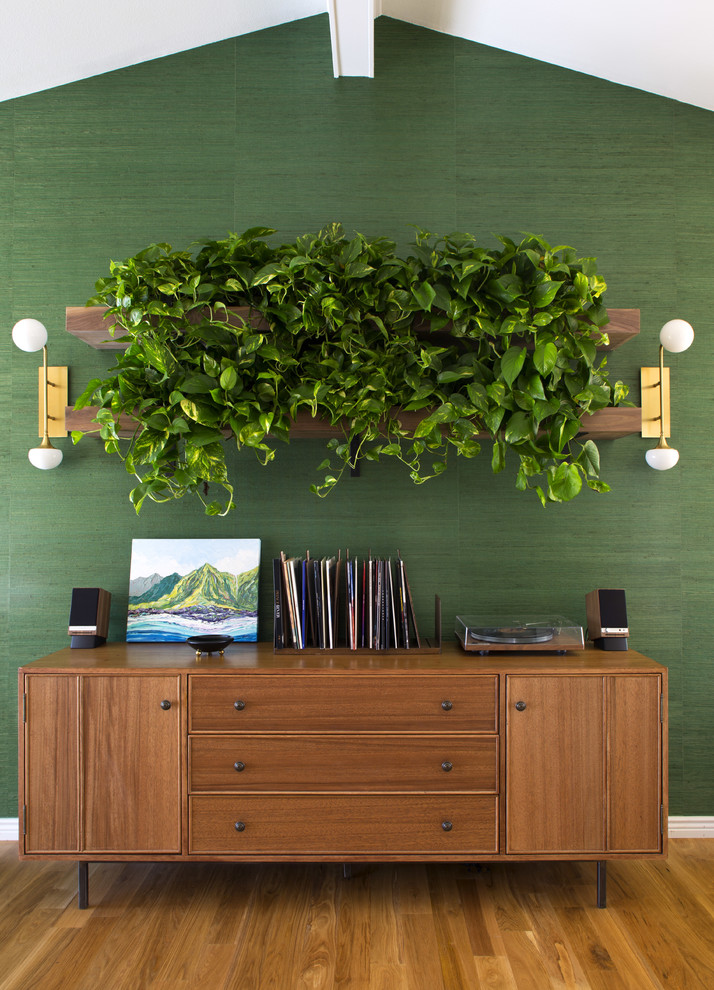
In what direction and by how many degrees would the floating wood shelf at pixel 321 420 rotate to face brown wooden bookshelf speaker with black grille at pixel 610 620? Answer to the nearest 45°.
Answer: approximately 90° to its left

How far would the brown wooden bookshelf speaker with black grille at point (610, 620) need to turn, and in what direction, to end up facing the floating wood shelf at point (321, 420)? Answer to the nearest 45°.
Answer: approximately 45° to its right

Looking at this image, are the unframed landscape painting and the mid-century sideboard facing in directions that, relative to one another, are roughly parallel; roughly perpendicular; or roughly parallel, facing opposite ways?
roughly parallel

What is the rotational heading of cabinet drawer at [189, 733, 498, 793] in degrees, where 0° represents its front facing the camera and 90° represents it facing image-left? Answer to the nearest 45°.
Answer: approximately 0°

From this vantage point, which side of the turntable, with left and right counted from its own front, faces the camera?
front

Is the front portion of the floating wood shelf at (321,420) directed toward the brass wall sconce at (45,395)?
no

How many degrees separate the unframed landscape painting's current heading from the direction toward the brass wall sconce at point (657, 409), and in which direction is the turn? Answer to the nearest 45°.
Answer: approximately 90° to its left

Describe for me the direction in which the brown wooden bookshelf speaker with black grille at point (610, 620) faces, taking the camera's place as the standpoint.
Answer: facing the viewer

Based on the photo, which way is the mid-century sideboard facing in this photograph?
toward the camera

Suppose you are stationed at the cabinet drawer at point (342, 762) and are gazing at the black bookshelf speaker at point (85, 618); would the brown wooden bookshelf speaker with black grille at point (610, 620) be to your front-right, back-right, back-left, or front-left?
back-right
